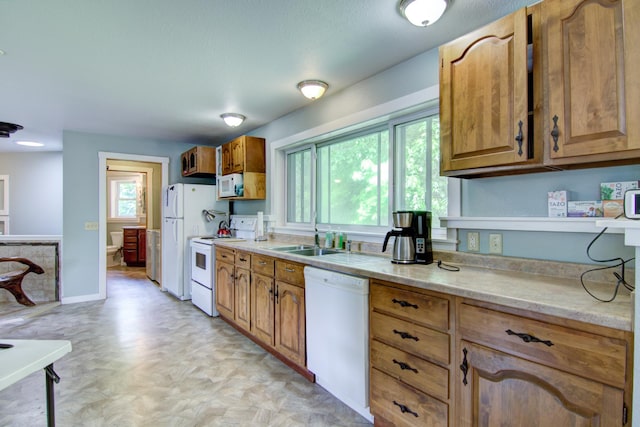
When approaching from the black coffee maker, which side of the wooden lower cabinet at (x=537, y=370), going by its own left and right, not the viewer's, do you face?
right

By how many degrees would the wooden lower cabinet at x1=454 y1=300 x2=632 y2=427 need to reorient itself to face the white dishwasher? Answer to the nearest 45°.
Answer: approximately 45° to its right

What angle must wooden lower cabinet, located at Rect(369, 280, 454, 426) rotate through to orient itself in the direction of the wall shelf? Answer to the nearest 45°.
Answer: approximately 180°

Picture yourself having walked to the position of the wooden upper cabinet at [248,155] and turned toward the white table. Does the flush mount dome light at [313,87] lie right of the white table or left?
left

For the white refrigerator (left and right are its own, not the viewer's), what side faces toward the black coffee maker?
left

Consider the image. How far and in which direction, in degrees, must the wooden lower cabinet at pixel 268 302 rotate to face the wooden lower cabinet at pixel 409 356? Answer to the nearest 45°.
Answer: approximately 90° to its left

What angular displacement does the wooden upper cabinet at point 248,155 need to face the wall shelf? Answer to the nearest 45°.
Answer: approximately 90° to its left

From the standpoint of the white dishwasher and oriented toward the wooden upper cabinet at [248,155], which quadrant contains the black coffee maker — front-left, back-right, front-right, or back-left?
back-right

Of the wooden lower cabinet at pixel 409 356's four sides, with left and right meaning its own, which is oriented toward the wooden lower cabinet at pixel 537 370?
left

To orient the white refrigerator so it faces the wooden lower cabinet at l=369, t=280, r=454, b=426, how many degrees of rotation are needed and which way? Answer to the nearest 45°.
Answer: approximately 45° to its left

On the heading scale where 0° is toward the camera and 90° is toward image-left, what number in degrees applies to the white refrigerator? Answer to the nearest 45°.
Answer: approximately 45°

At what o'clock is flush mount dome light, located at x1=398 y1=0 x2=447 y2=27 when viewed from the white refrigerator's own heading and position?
The flush mount dome light is roughly at 10 o'clock from the white refrigerator.
